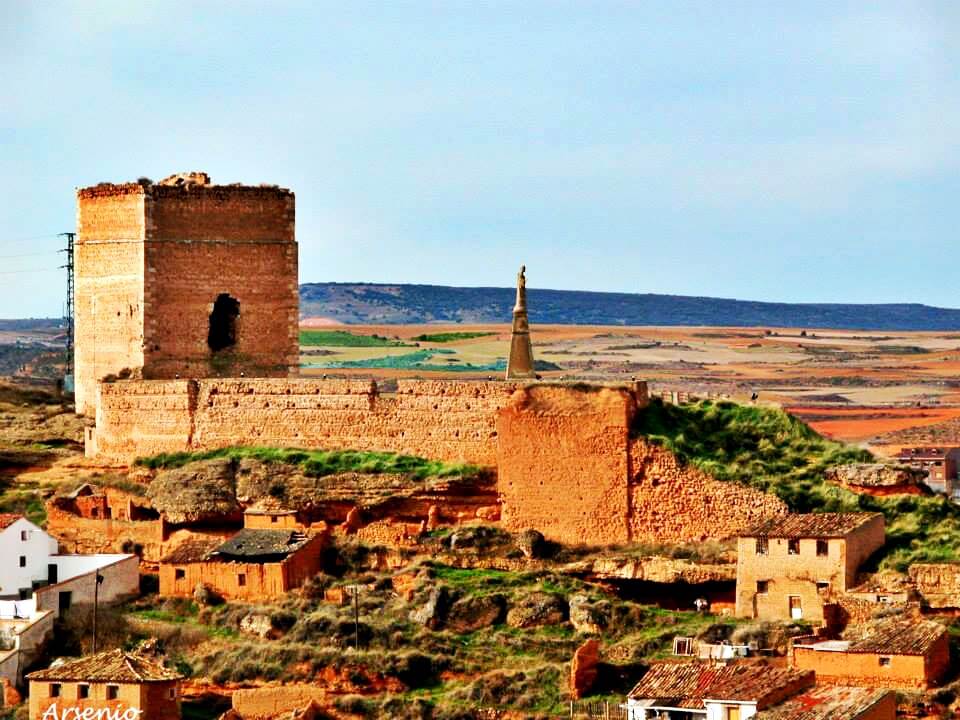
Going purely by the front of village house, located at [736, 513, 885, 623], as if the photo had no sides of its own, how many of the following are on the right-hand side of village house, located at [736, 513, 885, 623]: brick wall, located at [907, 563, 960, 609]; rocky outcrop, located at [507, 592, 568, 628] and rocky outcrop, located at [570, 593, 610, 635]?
2

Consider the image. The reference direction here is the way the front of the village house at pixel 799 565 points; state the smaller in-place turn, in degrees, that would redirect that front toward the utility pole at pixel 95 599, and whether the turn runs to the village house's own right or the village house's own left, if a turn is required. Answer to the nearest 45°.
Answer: approximately 90° to the village house's own right

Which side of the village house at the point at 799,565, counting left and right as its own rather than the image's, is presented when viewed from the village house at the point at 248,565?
right

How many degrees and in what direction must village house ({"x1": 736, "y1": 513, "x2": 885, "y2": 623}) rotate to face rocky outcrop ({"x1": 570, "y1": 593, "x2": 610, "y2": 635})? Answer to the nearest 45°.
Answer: approximately 90° to its right

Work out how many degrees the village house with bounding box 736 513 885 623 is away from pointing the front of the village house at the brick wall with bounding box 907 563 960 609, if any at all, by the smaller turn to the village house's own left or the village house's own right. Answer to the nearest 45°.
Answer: approximately 90° to the village house's own left

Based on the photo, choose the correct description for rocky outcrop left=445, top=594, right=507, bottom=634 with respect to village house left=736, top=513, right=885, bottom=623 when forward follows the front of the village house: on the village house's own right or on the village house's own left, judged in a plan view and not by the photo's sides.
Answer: on the village house's own right

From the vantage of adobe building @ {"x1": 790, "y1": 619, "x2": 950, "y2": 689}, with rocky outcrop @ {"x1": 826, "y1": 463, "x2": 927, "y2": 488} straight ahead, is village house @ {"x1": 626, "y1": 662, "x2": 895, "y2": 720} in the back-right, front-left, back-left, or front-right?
back-left

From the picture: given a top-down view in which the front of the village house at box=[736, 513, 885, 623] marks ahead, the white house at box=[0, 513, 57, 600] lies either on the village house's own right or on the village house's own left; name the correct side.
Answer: on the village house's own right

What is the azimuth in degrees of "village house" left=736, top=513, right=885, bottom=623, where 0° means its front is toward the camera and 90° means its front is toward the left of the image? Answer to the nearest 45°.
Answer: approximately 0°
